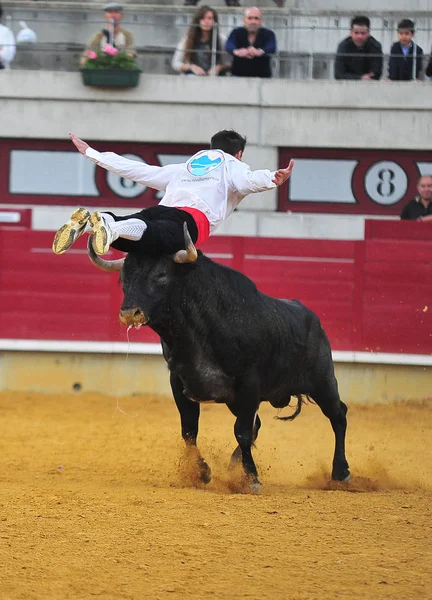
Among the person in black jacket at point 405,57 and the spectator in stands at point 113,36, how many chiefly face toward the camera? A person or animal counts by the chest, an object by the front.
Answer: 2

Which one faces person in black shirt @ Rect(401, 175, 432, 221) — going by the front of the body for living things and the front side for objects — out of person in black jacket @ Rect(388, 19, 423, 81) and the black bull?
person in black jacket @ Rect(388, 19, 423, 81)

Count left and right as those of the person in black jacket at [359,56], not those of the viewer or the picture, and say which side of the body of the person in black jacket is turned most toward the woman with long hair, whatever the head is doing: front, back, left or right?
right

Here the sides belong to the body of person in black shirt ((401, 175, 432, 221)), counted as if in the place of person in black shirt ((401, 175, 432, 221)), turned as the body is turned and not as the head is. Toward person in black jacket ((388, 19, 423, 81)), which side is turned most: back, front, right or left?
back

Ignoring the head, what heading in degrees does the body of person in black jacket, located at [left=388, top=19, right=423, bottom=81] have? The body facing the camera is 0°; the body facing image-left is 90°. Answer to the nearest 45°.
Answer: approximately 0°

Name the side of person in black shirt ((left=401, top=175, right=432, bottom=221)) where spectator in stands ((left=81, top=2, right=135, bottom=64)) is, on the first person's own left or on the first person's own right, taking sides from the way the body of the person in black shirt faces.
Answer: on the first person's own right

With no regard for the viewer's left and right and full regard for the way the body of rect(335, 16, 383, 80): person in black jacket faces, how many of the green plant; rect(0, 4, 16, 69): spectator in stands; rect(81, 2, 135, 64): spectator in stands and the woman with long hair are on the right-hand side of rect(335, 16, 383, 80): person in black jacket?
4

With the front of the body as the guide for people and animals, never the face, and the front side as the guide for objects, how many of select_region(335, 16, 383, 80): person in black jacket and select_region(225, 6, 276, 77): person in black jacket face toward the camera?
2

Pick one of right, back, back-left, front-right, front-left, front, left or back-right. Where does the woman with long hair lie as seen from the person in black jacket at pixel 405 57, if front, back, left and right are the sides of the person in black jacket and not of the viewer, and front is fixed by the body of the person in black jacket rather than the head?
right
